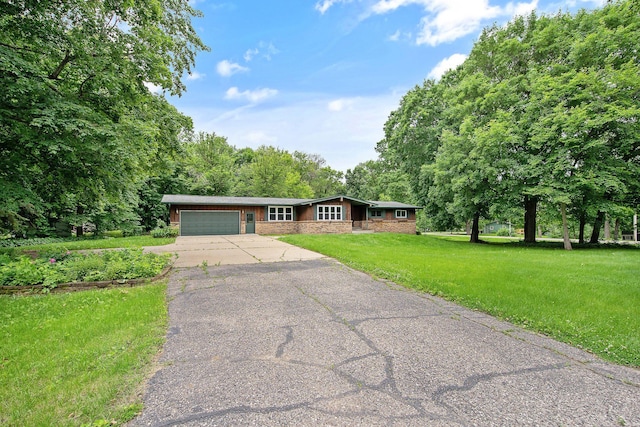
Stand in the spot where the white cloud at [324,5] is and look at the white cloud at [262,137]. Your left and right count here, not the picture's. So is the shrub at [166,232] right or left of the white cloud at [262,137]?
left

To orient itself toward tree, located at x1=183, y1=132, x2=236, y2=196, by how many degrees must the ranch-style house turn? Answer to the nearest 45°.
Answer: approximately 135° to its right

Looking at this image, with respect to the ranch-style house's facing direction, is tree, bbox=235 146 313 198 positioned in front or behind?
behind

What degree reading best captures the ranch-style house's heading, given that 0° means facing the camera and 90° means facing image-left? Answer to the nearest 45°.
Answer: approximately 0°

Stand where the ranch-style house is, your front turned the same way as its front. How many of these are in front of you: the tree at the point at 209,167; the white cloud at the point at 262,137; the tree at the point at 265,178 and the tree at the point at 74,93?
1

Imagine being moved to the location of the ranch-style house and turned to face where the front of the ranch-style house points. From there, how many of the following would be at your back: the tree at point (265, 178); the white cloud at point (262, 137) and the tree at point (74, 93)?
2

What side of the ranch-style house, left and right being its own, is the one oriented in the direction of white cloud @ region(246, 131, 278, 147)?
back
